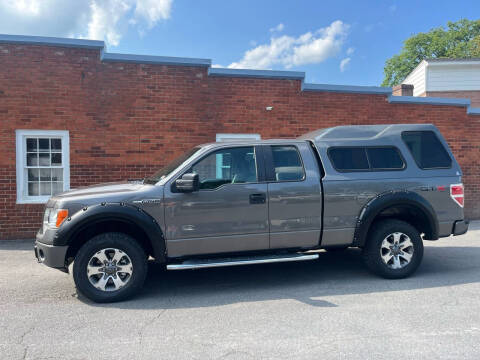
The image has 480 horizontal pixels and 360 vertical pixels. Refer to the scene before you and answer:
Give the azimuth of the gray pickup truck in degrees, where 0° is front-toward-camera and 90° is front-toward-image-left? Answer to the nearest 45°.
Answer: approximately 90°

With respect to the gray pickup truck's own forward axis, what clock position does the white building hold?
The white building is roughly at 4 o'clock from the gray pickup truck.

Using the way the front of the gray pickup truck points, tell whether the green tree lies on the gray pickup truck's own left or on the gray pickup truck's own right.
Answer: on the gray pickup truck's own right
